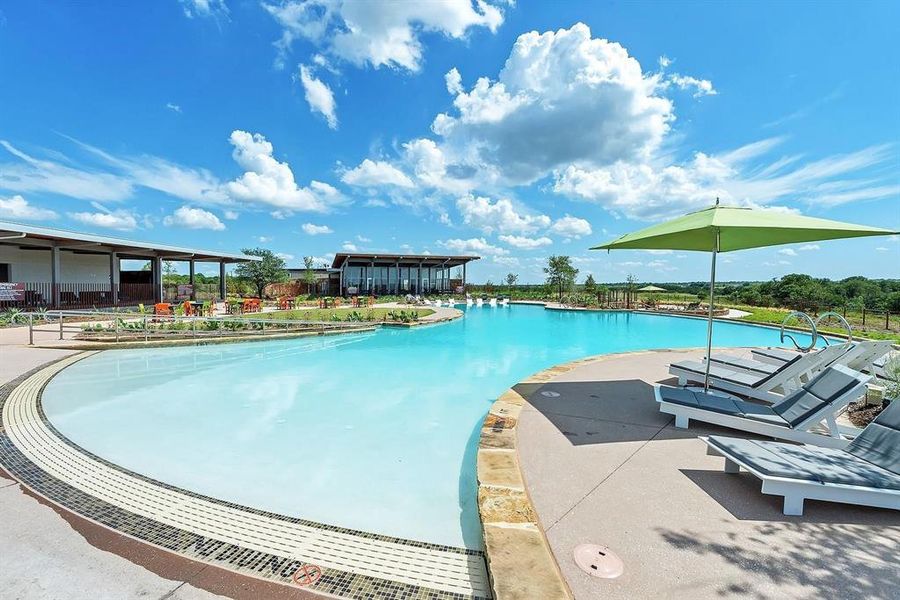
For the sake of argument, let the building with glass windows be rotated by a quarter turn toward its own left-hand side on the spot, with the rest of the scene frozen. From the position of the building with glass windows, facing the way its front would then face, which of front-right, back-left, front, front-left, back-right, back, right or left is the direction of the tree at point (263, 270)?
back-right

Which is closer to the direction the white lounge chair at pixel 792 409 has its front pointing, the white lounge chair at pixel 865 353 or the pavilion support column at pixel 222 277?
the pavilion support column

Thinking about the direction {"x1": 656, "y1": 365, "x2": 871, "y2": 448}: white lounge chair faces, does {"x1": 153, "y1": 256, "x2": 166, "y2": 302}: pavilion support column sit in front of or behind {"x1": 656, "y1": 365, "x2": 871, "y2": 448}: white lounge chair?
in front

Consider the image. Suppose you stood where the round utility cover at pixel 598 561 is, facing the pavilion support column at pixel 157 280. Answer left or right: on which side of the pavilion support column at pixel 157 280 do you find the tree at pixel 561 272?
right

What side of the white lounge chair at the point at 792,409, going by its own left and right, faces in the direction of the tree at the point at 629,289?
right

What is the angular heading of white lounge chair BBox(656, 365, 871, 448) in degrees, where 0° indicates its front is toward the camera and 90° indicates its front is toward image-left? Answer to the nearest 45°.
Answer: approximately 90°

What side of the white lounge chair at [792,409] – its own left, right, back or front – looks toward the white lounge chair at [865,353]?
right

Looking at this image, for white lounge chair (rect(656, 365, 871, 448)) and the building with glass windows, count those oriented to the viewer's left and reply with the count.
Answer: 1

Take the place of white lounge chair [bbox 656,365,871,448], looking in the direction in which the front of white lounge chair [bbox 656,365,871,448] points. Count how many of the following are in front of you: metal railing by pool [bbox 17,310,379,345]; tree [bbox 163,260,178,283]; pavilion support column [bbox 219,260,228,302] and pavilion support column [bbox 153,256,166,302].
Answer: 4

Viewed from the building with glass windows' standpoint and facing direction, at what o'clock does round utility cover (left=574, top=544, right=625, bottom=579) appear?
The round utility cover is roughly at 12 o'clock from the building with glass windows.

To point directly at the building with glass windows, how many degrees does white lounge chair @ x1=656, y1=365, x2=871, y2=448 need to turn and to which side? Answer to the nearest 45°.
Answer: approximately 45° to its right

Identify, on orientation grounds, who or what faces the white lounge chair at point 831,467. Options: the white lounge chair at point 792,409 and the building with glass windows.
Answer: the building with glass windows

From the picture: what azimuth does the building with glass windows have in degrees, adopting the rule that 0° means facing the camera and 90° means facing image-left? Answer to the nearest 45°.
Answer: approximately 0°

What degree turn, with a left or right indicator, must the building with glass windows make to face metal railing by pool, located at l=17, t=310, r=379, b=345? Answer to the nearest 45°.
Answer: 0° — it already faces it

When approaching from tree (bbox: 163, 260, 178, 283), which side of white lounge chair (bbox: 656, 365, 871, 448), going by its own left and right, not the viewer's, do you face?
front

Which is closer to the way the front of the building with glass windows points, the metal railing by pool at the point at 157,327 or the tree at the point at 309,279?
the metal railing by pool
